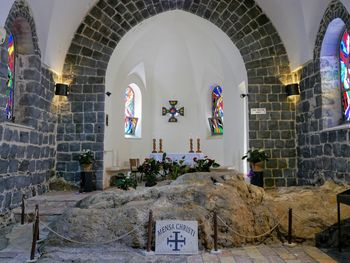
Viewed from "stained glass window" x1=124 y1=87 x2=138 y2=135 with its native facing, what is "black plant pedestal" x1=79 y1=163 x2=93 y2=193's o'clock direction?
The black plant pedestal is roughly at 2 o'clock from the stained glass window.

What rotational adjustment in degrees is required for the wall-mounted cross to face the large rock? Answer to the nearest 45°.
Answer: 0° — it already faces it

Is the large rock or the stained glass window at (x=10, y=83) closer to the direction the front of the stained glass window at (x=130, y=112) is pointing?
the large rock

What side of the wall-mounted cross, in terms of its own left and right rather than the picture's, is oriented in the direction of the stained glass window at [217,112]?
left

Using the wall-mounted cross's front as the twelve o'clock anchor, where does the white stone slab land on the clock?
The white stone slab is roughly at 12 o'clock from the wall-mounted cross.

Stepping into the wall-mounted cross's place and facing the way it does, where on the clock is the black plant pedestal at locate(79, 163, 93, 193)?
The black plant pedestal is roughly at 1 o'clock from the wall-mounted cross.

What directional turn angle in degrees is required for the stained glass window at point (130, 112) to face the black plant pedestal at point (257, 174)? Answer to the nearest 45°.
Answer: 0° — it already faces it

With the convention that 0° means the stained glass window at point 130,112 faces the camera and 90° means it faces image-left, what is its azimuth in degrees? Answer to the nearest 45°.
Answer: approximately 315°
